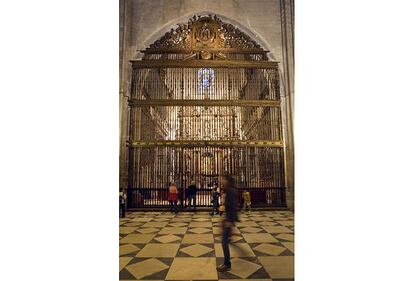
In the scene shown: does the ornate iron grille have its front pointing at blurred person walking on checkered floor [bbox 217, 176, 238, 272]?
yes

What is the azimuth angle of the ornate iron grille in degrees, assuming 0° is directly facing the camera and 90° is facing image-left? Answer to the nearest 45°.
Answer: approximately 0°

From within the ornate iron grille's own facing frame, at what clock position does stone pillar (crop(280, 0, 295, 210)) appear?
The stone pillar is roughly at 9 o'clock from the ornate iron grille.
